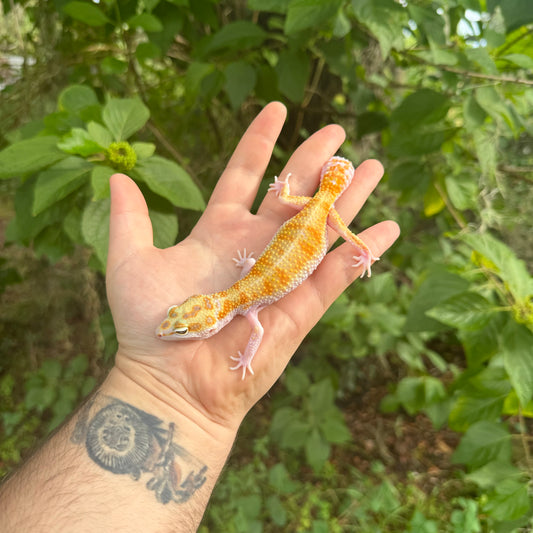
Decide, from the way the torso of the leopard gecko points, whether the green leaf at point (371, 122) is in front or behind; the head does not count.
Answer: behind

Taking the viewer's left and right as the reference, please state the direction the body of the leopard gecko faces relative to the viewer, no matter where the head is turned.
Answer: facing the viewer and to the left of the viewer

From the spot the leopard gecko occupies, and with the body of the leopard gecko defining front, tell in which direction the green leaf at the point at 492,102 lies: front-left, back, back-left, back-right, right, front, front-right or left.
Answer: back-left
